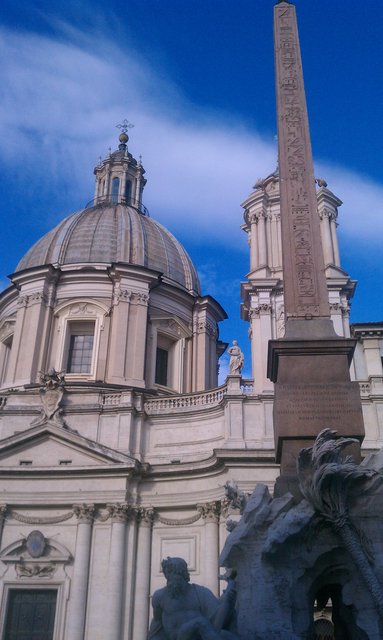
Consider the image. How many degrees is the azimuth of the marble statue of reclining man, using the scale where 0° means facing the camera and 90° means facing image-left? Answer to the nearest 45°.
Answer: approximately 0°

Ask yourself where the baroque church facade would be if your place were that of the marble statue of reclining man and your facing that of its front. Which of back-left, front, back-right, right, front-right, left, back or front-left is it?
back

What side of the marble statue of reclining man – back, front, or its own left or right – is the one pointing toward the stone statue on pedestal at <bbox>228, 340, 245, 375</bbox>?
back
